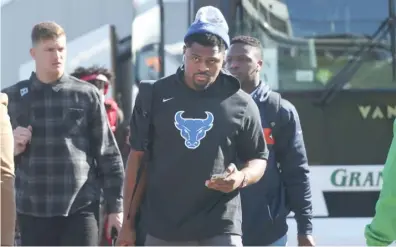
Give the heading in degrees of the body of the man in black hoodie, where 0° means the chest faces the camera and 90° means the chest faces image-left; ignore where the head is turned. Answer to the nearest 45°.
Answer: approximately 0°

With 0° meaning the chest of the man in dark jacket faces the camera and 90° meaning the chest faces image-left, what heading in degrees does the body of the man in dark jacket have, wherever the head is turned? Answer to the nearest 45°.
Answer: approximately 45°
